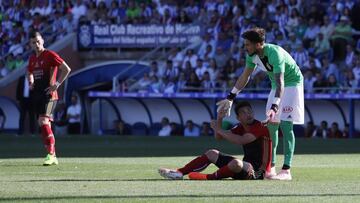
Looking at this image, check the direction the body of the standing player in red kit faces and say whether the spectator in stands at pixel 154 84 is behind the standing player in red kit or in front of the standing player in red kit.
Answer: behind

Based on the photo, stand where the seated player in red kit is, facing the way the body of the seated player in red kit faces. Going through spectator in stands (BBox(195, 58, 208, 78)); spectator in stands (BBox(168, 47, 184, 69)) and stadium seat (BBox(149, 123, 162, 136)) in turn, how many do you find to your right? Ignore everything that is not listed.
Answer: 3

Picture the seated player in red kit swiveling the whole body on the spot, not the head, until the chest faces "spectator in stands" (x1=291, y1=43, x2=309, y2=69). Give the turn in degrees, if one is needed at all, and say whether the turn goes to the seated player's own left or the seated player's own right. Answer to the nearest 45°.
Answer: approximately 90° to the seated player's own right

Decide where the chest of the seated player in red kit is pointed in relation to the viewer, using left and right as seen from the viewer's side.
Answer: facing to the left of the viewer

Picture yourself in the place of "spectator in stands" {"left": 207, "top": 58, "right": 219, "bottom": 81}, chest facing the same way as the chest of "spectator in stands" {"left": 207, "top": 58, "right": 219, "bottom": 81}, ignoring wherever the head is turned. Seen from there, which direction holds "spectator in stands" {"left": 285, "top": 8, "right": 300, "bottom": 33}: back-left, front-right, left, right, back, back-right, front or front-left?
left

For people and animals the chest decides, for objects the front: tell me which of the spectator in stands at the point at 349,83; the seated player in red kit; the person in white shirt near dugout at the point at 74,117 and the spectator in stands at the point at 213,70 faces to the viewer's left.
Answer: the seated player in red kit

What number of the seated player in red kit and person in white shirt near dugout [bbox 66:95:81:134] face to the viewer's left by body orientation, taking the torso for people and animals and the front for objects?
1

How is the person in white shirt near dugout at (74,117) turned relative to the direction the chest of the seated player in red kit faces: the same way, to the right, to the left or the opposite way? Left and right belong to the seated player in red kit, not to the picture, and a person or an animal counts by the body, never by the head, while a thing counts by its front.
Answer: to the left

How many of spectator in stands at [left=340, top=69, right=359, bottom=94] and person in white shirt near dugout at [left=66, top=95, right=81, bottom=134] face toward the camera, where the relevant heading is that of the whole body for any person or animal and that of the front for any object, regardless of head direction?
2

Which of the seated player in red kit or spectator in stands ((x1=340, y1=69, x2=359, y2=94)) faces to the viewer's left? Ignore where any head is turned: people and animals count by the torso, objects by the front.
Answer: the seated player in red kit
